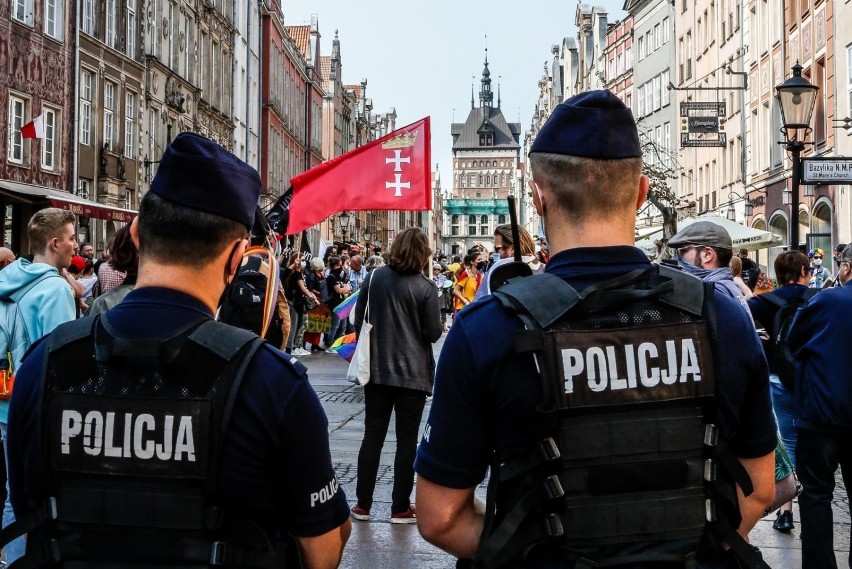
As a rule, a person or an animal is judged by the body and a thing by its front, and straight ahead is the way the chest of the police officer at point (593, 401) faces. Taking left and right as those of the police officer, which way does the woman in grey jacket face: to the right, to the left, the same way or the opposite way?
the same way

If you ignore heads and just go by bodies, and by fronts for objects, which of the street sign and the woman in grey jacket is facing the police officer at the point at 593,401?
the street sign

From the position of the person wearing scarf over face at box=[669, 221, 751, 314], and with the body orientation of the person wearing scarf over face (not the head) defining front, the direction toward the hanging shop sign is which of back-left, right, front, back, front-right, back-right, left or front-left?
right

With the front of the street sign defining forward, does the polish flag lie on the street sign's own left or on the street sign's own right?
on the street sign's own right

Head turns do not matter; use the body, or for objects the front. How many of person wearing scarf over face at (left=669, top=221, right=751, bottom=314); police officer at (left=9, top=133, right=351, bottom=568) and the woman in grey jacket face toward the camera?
0

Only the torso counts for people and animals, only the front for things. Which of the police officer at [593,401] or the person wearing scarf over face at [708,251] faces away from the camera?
the police officer

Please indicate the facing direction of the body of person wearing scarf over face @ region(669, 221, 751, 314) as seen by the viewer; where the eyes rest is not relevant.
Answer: to the viewer's left

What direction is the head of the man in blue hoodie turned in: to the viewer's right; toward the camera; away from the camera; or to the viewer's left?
to the viewer's right

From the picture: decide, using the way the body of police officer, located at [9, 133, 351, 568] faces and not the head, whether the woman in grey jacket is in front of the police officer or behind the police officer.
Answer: in front

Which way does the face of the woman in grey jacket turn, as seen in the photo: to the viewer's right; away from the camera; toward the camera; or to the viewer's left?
away from the camera

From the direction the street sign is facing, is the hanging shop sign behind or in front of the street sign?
behind

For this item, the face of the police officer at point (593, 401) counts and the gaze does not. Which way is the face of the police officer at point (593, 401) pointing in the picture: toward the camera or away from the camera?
away from the camera

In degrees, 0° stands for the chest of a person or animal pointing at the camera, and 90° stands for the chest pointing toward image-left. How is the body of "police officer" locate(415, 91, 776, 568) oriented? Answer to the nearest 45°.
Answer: approximately 180°

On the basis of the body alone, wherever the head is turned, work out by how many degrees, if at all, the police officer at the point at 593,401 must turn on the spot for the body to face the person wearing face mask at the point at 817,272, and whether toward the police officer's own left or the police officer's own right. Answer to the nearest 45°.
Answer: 0° — they already face them

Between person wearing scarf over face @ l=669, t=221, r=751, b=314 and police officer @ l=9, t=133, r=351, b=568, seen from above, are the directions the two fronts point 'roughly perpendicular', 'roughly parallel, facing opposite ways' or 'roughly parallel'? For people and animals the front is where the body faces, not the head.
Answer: roughly perpendicular

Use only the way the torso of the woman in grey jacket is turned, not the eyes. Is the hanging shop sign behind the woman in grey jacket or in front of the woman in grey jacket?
in front

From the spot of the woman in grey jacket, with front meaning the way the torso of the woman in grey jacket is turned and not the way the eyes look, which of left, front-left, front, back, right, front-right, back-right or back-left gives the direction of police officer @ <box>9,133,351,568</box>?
back

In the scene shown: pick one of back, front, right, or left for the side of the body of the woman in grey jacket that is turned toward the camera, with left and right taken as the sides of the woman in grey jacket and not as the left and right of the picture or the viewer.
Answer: back

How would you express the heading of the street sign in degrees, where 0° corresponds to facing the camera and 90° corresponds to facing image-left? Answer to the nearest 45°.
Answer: approximately 0°

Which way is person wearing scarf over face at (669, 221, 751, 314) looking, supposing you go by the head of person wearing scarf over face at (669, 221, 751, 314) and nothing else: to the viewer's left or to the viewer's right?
to the viewer's left
